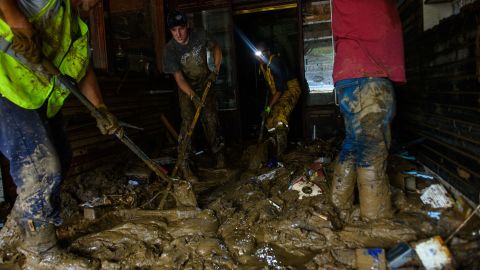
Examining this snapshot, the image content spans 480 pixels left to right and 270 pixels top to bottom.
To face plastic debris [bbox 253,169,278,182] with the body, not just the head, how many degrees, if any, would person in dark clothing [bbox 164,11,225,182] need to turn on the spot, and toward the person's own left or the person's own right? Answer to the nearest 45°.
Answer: approximately 45° to the person's own left

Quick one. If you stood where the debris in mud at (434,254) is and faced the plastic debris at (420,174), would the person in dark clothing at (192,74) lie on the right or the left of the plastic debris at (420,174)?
left

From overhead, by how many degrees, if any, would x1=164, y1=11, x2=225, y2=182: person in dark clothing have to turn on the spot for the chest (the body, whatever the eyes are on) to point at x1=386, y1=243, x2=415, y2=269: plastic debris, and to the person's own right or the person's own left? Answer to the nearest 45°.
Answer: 0° — they already face it

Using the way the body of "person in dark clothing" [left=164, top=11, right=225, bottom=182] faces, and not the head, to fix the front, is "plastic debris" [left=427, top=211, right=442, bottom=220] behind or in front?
in front

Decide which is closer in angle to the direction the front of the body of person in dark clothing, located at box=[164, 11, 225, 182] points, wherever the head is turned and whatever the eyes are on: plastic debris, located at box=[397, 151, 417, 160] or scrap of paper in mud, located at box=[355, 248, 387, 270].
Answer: the scrap of paper in mud

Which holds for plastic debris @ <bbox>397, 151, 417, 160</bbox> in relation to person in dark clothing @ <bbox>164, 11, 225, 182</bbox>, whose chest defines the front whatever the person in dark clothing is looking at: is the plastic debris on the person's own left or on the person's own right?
on the person's own left

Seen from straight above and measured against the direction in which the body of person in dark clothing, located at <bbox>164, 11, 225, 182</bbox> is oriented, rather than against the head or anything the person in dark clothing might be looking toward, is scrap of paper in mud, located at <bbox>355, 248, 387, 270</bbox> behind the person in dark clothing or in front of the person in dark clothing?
in front

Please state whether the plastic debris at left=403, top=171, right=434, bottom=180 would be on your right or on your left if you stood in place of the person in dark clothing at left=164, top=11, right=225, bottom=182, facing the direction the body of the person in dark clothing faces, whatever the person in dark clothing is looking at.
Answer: on your left

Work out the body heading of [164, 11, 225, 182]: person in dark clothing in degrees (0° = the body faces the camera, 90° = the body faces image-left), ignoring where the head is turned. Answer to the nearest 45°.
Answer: approximately 0°
